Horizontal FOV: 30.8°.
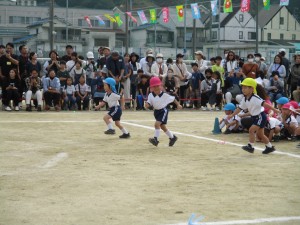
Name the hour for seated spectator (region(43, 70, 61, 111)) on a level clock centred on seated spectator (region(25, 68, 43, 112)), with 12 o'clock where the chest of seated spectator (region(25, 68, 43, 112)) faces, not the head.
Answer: seated spectator (region(43, 70, 61, 111)) is roughly at 9 o'clock from seated spectator (region(25, 68, 43, 112)).

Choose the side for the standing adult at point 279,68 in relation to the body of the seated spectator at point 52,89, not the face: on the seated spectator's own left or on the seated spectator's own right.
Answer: on the seated spectator's own left

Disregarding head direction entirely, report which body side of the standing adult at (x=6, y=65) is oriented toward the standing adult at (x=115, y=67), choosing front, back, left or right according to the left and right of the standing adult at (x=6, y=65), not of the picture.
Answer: left

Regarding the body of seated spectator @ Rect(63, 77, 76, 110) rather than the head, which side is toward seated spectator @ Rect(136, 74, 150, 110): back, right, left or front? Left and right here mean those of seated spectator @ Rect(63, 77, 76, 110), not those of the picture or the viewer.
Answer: left

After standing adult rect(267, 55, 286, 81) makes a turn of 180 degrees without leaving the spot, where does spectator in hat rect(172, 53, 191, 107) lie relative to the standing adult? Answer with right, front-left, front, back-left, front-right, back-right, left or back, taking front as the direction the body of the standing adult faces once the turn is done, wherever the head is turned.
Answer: left

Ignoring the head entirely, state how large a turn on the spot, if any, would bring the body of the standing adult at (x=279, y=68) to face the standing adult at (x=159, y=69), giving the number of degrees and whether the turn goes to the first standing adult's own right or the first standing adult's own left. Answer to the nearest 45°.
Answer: approximately 90° to the first standing adult's own right

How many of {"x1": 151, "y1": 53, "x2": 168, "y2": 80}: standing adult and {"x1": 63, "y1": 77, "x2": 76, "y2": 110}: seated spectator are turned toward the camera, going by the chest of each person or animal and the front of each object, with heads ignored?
2

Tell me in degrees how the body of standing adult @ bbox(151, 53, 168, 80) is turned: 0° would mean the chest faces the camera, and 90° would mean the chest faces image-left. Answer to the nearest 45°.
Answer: approximately 0°
